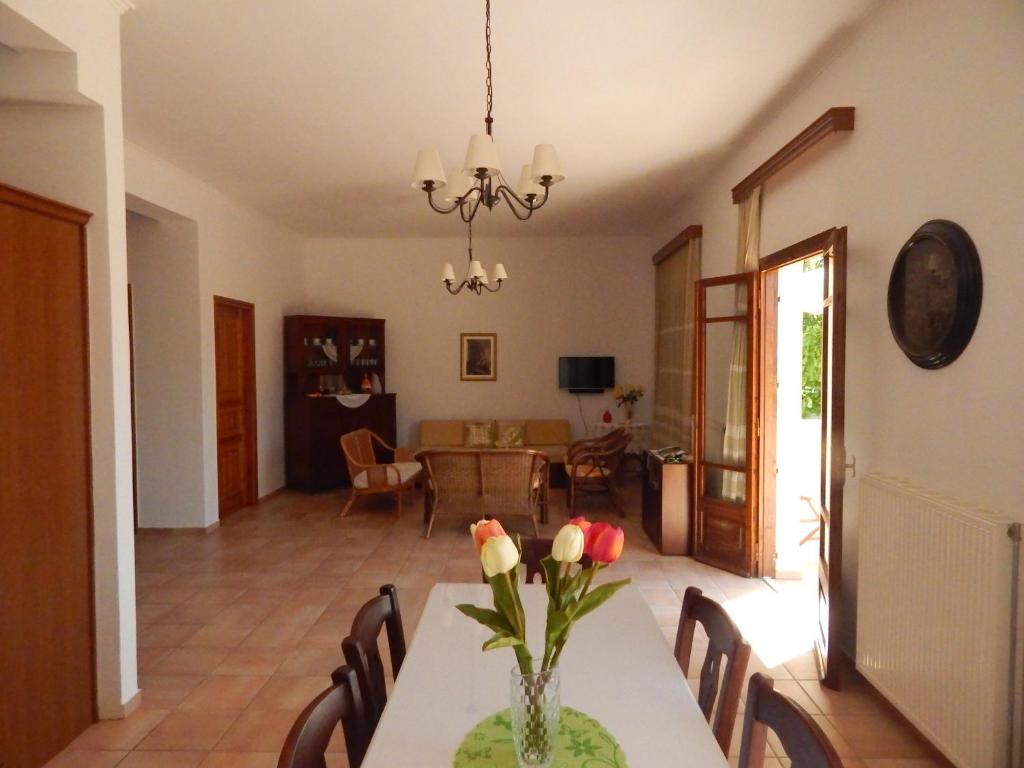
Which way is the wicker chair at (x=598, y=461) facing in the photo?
to the viewer's left

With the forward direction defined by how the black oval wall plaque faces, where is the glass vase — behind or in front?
in front

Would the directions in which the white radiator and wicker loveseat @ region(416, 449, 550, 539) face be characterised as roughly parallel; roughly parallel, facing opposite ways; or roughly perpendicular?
roughly perpendicular

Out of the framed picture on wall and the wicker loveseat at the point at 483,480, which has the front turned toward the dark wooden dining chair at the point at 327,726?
the framed picture on wall

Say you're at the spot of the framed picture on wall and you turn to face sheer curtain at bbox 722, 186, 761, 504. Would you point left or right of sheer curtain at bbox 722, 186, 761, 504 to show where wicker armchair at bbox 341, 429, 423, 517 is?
right

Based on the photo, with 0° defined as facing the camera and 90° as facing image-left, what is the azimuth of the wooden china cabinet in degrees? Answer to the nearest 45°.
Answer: approximately 315°

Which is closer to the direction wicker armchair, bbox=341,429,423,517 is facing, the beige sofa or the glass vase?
the glass vase

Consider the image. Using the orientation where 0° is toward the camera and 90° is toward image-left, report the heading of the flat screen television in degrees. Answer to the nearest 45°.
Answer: approximately 0°

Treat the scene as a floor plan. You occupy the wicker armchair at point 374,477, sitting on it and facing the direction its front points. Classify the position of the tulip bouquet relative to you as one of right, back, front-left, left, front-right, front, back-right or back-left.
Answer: front-right

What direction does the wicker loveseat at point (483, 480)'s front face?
away from the camera

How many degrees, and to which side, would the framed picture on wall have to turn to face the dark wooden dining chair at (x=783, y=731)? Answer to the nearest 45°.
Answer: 0° — it already faces it

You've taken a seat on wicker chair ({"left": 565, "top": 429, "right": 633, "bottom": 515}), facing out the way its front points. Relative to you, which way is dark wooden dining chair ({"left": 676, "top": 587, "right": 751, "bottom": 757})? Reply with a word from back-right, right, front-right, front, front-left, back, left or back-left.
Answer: left

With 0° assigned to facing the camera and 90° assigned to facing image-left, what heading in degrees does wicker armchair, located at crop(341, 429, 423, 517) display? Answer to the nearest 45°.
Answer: approximately 315°
